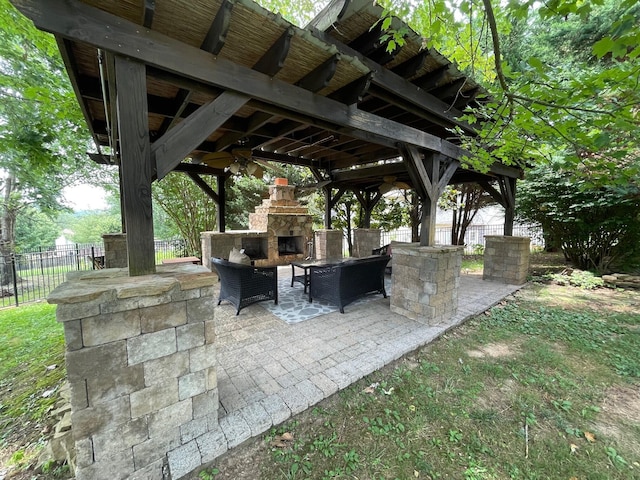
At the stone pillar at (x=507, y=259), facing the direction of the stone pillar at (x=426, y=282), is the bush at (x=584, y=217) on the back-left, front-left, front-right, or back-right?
back-left

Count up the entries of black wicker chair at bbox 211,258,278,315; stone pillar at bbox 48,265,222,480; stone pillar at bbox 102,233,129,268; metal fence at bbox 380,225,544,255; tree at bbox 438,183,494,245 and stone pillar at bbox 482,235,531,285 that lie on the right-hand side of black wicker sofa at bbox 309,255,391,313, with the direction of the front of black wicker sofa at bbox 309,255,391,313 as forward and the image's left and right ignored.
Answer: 3

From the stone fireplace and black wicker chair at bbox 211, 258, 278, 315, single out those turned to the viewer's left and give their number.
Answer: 0

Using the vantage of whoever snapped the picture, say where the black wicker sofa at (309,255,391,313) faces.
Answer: facing away from the viewer and to the left of the viewer

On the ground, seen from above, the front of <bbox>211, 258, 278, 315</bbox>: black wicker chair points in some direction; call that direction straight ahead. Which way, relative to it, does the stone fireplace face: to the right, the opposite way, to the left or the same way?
to the right

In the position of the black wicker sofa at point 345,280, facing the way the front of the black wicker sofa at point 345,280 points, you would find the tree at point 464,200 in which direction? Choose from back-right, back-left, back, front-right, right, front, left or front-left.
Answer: right

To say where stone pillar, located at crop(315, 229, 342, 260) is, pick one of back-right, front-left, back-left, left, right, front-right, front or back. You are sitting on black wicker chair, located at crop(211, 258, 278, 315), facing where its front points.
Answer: front

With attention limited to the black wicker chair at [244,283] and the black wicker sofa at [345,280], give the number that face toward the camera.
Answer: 0

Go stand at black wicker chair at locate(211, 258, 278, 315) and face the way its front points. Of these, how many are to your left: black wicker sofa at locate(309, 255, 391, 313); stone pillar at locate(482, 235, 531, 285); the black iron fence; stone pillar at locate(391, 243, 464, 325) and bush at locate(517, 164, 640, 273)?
1

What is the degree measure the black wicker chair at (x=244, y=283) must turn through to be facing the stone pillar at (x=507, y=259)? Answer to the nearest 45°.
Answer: approximately 45° to its right

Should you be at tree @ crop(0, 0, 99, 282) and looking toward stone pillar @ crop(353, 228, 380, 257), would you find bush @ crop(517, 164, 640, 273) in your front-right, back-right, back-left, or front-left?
front-right

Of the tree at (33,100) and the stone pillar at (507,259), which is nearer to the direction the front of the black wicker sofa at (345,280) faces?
the tree

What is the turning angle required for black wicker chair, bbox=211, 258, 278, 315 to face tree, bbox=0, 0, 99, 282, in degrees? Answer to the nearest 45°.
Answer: approximately 90° to its left

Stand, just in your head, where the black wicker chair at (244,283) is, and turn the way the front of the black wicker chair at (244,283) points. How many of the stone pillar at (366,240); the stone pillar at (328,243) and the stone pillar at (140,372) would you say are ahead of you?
2

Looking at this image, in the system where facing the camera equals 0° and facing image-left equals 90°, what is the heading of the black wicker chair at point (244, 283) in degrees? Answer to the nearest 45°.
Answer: approximately 225°

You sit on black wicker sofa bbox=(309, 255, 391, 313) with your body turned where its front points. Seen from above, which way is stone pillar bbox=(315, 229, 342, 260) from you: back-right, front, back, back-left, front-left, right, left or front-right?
front-right

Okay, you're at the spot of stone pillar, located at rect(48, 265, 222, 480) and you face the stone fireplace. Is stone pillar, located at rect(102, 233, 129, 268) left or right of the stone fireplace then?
left

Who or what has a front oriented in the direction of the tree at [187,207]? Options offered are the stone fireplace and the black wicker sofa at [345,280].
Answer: the black wicker sofa

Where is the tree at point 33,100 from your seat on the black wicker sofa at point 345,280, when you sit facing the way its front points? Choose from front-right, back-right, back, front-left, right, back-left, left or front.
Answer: front-left
